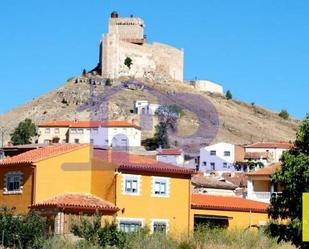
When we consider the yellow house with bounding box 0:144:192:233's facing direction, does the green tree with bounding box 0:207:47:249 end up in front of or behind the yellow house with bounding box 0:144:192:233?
in front

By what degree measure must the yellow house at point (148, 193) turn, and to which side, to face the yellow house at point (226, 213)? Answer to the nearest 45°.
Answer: approximately 135° to its left

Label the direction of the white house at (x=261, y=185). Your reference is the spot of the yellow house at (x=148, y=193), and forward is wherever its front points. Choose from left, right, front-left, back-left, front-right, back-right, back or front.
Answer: back-left

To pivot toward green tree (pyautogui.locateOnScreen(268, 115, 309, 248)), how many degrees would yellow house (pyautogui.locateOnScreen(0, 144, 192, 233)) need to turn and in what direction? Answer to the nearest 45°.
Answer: approximately 45° to its left

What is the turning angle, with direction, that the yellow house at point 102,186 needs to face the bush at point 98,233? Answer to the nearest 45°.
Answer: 0° — it already faces it

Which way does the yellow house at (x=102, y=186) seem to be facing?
toward the camera
